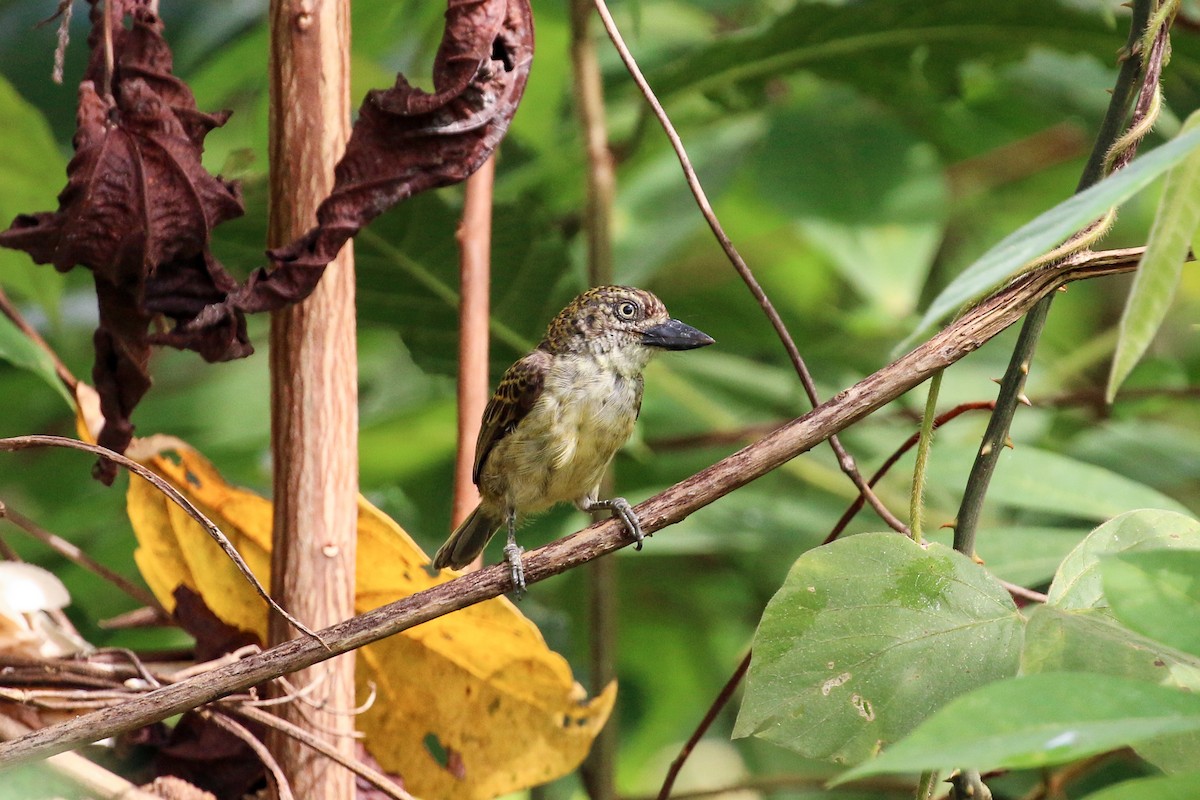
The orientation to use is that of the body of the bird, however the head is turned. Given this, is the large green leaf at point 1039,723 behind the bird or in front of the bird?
in front

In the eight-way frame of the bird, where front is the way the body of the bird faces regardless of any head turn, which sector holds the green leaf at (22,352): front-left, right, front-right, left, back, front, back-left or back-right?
right

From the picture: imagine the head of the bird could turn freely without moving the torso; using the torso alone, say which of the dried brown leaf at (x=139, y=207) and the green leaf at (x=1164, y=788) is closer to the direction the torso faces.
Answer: the green leaf

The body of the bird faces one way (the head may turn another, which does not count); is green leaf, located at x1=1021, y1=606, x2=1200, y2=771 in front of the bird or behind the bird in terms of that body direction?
in front

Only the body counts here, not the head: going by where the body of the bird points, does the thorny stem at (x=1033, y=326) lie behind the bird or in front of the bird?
in front

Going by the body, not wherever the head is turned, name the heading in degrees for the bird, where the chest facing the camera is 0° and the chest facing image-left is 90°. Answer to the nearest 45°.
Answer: approximately 315°
